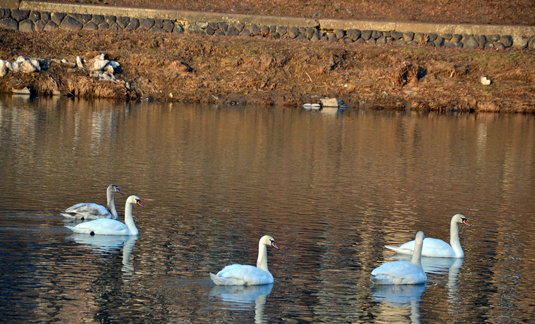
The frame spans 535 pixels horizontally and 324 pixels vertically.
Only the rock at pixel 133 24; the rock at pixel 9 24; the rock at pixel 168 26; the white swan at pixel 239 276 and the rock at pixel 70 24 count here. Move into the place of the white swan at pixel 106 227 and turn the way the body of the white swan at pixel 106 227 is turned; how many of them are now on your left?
4

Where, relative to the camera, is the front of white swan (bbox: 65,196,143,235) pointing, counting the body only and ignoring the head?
to the viewer's right

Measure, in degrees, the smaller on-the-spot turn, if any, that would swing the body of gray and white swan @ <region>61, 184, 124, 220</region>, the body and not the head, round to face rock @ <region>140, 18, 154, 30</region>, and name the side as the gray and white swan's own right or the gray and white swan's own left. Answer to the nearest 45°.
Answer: approximately 90° to the gray and white swan's own left

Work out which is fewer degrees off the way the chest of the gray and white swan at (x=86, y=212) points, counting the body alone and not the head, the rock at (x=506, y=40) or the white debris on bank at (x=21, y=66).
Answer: the rock

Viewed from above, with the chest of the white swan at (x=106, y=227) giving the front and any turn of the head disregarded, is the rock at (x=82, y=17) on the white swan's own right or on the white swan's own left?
on the white swan's own left

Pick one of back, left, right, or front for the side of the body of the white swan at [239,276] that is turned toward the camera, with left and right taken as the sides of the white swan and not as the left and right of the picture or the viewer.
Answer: right

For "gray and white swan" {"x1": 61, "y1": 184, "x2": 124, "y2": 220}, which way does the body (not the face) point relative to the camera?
to the viewer's right

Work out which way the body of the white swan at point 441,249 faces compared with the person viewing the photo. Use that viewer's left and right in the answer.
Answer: facing to the right of the viewer
